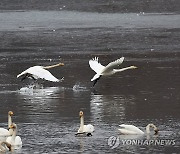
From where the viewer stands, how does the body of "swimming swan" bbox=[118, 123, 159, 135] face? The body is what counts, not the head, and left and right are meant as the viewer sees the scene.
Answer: facing to the right of the viewer

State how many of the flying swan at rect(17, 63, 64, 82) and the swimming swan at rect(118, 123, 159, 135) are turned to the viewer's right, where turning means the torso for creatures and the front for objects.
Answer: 2

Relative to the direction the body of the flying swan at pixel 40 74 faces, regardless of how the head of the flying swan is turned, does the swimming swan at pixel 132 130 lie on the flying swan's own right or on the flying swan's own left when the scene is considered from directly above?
on the flying swan's own right

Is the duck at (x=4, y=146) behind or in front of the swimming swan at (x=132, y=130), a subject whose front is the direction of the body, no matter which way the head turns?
behind

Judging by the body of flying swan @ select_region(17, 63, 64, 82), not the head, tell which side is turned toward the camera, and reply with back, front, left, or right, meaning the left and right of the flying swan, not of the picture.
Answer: right
